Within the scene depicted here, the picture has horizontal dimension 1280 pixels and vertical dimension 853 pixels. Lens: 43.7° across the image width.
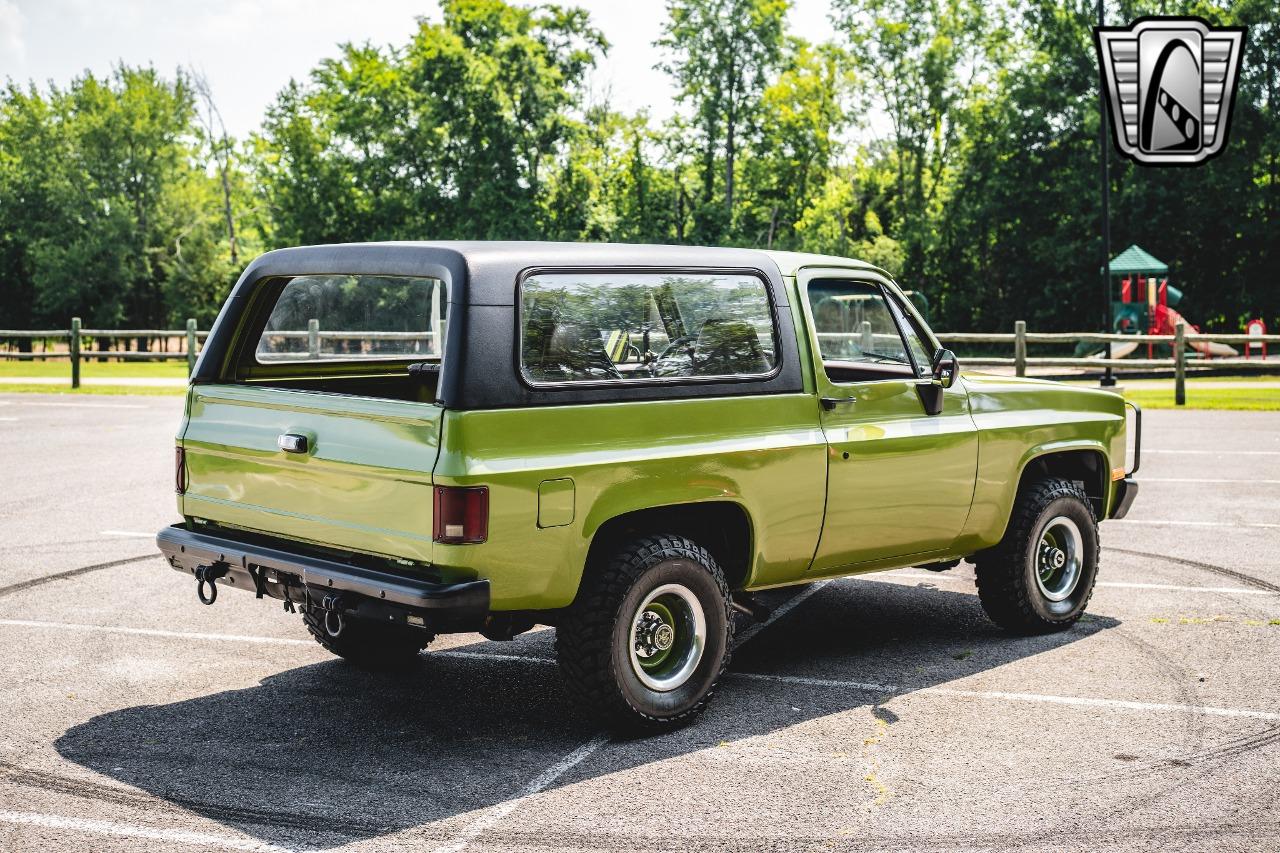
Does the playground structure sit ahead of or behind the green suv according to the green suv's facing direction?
ahead

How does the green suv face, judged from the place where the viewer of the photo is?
facing away from the viewer and to the right of the viewer
